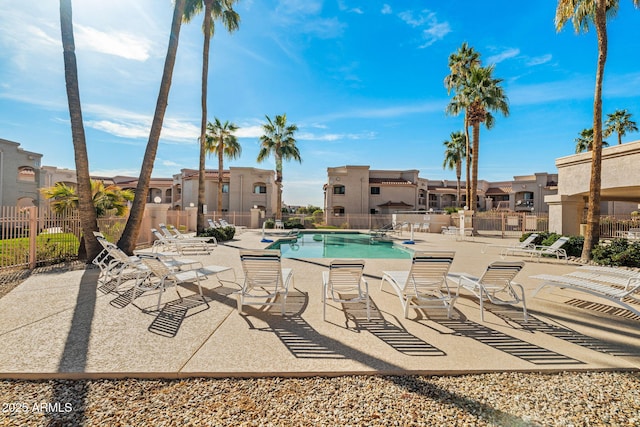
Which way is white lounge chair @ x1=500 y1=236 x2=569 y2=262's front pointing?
to the viewer's left

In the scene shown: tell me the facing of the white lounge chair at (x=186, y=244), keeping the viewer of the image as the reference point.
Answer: facing to the right of the viewer

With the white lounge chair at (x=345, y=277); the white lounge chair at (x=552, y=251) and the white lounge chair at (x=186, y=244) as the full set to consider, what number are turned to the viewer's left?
1

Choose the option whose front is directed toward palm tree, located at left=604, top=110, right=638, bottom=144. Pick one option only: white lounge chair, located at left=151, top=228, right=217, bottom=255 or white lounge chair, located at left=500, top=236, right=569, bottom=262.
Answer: white lounge chair, located at left=151, top=228, right=217, bottom=255

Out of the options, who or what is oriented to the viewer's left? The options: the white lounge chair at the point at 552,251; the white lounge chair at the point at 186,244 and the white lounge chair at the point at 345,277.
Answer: the white lounge chair at the point at 552,251

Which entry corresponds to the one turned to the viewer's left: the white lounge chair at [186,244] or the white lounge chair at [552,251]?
the white lounge chair at [552,251]

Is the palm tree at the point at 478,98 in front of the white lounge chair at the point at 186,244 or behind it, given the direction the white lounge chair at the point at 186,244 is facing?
in front
